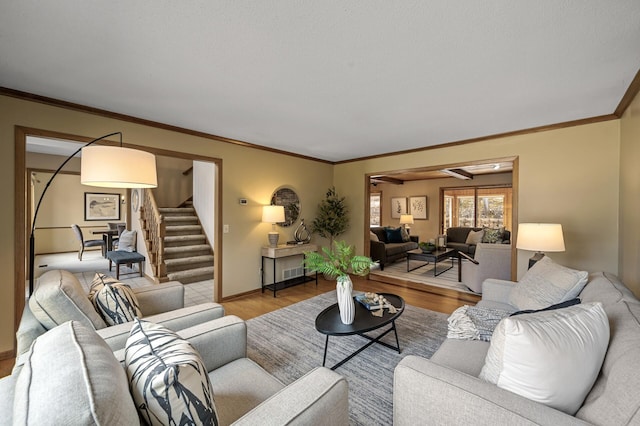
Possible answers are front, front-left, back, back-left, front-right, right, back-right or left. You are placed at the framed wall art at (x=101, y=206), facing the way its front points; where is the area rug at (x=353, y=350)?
front

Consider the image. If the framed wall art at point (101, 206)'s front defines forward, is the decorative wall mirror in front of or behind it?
in front

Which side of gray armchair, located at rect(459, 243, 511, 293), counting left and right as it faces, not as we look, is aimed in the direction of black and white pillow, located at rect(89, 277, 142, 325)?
left

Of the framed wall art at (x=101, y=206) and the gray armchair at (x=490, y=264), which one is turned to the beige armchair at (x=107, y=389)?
the framed wall art

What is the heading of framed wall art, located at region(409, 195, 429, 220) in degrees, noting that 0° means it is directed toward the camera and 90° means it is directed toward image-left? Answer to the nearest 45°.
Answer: approximately 45°

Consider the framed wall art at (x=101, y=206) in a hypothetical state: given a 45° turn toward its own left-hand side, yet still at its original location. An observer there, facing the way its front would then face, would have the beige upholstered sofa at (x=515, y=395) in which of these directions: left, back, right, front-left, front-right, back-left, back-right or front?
front-right

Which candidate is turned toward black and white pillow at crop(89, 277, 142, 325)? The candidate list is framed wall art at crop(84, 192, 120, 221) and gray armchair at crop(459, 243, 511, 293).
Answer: the framed wall art

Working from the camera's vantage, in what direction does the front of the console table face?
facing the viewer and to the right of the viewer

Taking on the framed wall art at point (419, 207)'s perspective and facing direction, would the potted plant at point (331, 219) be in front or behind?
in front

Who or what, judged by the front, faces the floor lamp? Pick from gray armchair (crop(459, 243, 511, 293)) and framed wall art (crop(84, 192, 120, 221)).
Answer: the framed wall art

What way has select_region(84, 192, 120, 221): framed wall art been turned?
toward the camera

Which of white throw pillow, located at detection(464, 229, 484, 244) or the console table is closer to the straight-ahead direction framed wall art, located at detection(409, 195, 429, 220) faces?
the console table

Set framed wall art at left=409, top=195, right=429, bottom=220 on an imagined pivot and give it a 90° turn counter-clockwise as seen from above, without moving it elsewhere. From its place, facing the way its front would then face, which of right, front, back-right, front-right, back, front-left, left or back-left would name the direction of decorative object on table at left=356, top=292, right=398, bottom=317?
front-right

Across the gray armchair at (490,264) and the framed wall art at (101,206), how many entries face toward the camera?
1

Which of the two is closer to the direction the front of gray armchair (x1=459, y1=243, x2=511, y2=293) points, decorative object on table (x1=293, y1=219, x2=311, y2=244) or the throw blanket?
the decorative object on table

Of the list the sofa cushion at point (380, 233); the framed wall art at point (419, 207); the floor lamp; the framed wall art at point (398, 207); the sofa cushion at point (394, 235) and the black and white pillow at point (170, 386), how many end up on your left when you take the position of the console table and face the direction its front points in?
4

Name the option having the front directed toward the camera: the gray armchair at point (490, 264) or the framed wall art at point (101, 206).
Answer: the framed wall art

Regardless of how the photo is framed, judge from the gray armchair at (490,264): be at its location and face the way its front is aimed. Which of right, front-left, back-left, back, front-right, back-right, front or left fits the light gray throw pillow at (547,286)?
back-left
